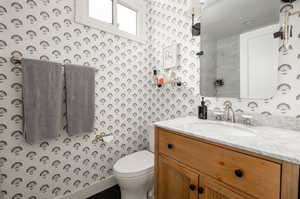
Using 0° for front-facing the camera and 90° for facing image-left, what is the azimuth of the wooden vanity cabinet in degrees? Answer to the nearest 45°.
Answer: approximately 45°

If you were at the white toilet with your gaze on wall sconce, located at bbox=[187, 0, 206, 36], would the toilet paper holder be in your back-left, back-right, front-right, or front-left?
back-left

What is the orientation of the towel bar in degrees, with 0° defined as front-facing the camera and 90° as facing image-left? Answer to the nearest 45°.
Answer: approximately 315°

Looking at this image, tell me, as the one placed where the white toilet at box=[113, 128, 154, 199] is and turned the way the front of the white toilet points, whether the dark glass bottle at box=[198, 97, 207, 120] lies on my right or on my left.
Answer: on my left

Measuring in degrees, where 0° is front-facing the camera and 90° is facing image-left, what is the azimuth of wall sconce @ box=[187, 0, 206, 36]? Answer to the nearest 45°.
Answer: approximately 45°

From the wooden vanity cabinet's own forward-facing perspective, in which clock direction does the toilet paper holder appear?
The toilet paper holder is roughly at 2 o'clock from the wooden vanity cabinet.
